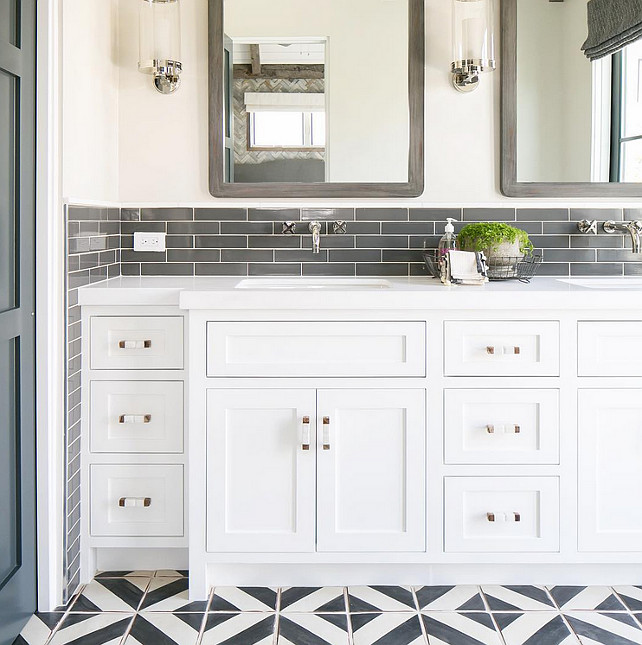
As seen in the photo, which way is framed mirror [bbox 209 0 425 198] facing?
toward the camera

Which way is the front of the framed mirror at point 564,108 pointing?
toward the camera

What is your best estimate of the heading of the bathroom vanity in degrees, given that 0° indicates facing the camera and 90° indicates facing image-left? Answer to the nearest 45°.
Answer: approximately 0°

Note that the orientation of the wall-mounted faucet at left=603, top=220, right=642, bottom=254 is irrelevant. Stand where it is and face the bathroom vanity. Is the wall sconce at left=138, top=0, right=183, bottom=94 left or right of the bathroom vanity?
right

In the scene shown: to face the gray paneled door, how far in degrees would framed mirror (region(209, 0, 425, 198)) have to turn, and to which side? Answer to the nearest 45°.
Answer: approximately 45° to its right

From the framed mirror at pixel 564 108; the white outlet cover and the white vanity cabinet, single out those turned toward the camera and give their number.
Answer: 3

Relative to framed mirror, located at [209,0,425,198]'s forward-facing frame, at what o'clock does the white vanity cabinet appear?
The white vanity cabinet is roughly at 12 o'clock from the framed mirror.
